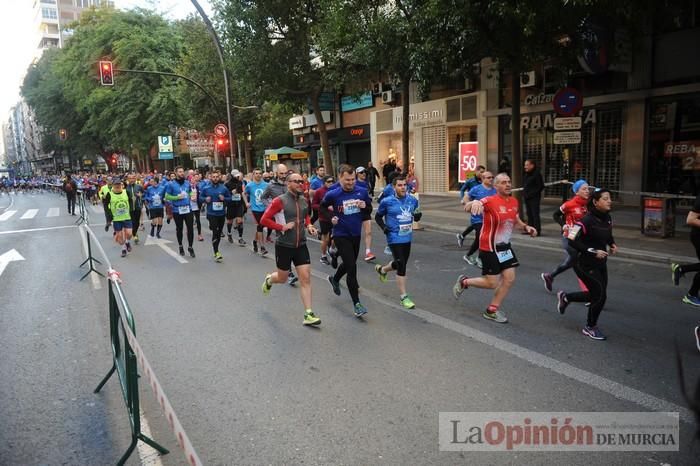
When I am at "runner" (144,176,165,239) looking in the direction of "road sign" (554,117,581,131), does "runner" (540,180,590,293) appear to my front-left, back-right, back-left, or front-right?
front-right

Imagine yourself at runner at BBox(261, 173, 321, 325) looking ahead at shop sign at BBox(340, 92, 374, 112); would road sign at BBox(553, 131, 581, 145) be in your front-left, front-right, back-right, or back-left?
front-right

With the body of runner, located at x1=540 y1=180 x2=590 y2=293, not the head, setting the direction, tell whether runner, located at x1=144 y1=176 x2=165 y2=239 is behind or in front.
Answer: behind

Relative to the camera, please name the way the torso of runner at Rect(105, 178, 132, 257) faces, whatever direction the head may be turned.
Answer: toward the camera

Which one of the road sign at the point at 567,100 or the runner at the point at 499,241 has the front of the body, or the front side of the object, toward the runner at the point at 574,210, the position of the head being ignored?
the road sign

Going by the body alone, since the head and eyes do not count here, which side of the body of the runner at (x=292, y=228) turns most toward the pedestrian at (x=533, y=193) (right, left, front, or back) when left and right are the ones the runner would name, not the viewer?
left

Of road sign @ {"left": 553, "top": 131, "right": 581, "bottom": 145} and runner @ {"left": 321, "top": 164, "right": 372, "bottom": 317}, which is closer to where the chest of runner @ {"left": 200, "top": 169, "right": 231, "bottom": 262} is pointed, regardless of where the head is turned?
the runner

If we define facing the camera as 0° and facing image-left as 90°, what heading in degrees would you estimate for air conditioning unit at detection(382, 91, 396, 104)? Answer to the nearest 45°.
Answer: approximately 45°

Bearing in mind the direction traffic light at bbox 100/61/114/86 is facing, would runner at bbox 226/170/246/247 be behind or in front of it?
in front

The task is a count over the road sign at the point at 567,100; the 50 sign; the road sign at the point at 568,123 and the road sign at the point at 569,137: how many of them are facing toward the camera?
4

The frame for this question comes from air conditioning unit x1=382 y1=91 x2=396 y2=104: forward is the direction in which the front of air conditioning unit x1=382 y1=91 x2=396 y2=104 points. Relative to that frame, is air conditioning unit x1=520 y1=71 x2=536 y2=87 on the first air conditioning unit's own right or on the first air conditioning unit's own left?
on the first air conditioning unit's own left

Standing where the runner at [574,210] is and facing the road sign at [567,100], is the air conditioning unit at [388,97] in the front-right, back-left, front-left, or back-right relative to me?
front-left

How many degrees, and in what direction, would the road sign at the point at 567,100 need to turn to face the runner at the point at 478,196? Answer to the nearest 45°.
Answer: approximately 45° to its right

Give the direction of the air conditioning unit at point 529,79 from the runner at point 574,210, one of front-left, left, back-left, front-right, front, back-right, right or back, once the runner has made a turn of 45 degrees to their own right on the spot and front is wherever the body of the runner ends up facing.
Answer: back

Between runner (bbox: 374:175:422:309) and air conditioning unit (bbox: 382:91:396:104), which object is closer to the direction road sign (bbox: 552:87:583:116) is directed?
the runner

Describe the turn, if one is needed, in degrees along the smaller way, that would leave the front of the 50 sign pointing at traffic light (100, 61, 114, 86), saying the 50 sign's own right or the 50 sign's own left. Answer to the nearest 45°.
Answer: approximately 90° to the 50 sign's own right
